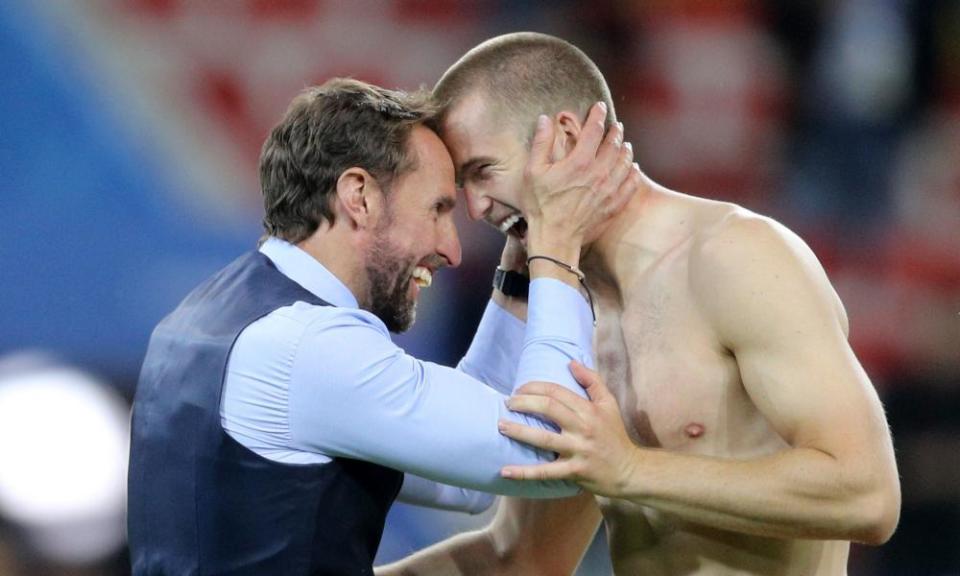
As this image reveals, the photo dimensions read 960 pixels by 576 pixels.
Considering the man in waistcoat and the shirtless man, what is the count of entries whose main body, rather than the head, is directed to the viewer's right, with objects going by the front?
1

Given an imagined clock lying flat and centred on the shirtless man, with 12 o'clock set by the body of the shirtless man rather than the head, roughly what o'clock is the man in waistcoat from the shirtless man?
The man in waistcoat is roughly at 1 o'clock from the shirtless man.

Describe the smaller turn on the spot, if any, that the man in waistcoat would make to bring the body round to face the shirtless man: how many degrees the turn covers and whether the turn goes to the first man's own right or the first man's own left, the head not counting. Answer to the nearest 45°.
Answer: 0° — they already face them

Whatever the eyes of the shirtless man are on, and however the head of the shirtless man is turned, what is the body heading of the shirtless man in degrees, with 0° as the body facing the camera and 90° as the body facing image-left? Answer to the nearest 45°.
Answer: approximately 45°

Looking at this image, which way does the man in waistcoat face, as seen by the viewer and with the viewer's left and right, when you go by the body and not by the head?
facing to the right of the viewer

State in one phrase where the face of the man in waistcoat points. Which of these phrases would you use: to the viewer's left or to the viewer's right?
to the viewer's right
